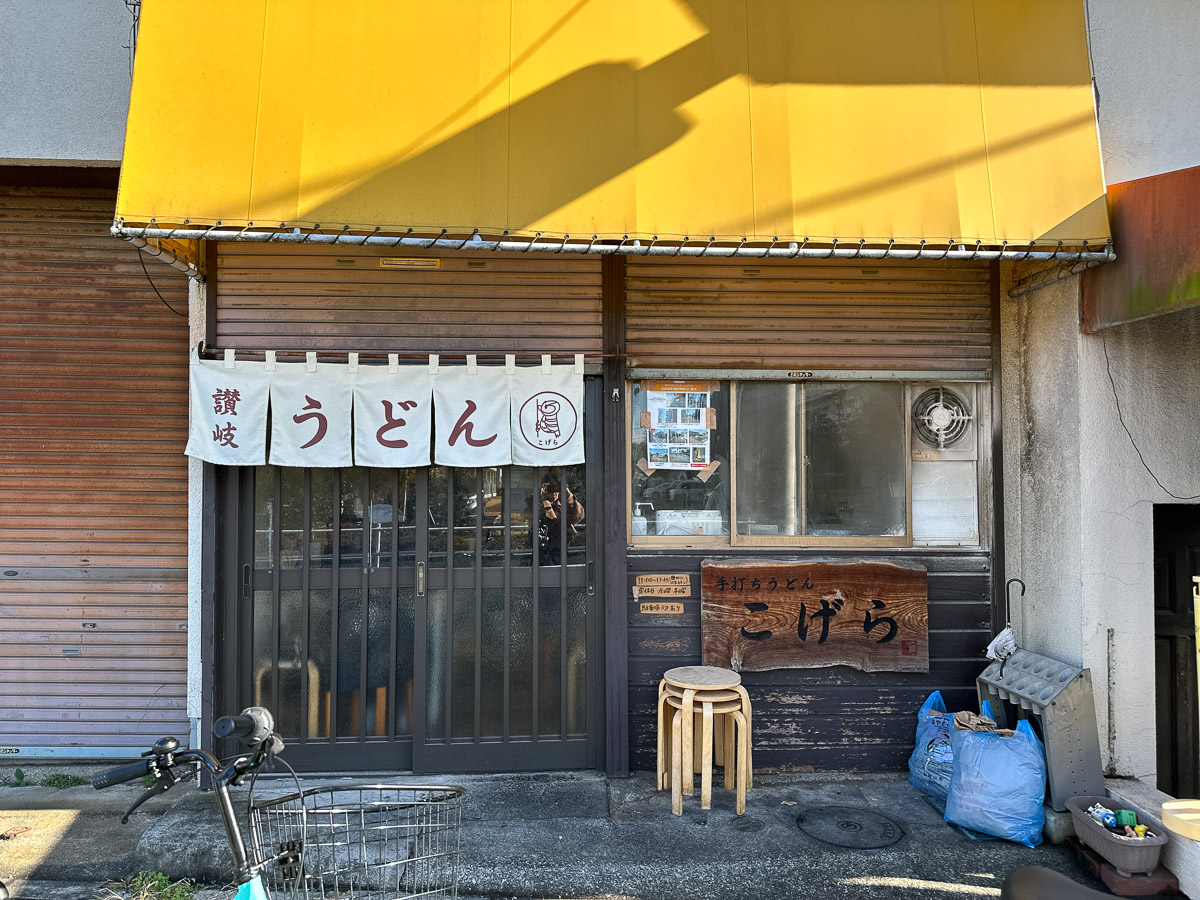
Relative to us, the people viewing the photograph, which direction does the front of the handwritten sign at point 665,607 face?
facing the viewer

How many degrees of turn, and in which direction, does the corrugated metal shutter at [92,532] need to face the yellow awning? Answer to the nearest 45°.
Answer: approximately 45° to its left

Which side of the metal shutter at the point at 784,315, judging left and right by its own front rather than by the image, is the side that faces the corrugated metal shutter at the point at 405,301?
right

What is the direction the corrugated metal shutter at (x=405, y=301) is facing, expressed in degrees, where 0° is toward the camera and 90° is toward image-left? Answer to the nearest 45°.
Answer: approximately 0°

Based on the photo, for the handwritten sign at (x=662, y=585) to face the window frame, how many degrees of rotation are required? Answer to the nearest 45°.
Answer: approximately 90° to its left

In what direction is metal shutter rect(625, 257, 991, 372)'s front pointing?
toward the camera

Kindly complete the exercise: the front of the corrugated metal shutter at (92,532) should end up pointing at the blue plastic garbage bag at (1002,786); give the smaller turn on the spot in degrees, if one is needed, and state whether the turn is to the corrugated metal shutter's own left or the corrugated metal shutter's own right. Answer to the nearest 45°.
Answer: approximately 45° to the corrugated metal shutter's own left

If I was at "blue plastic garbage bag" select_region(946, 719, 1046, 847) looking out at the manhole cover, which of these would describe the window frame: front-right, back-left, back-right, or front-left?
front-right
